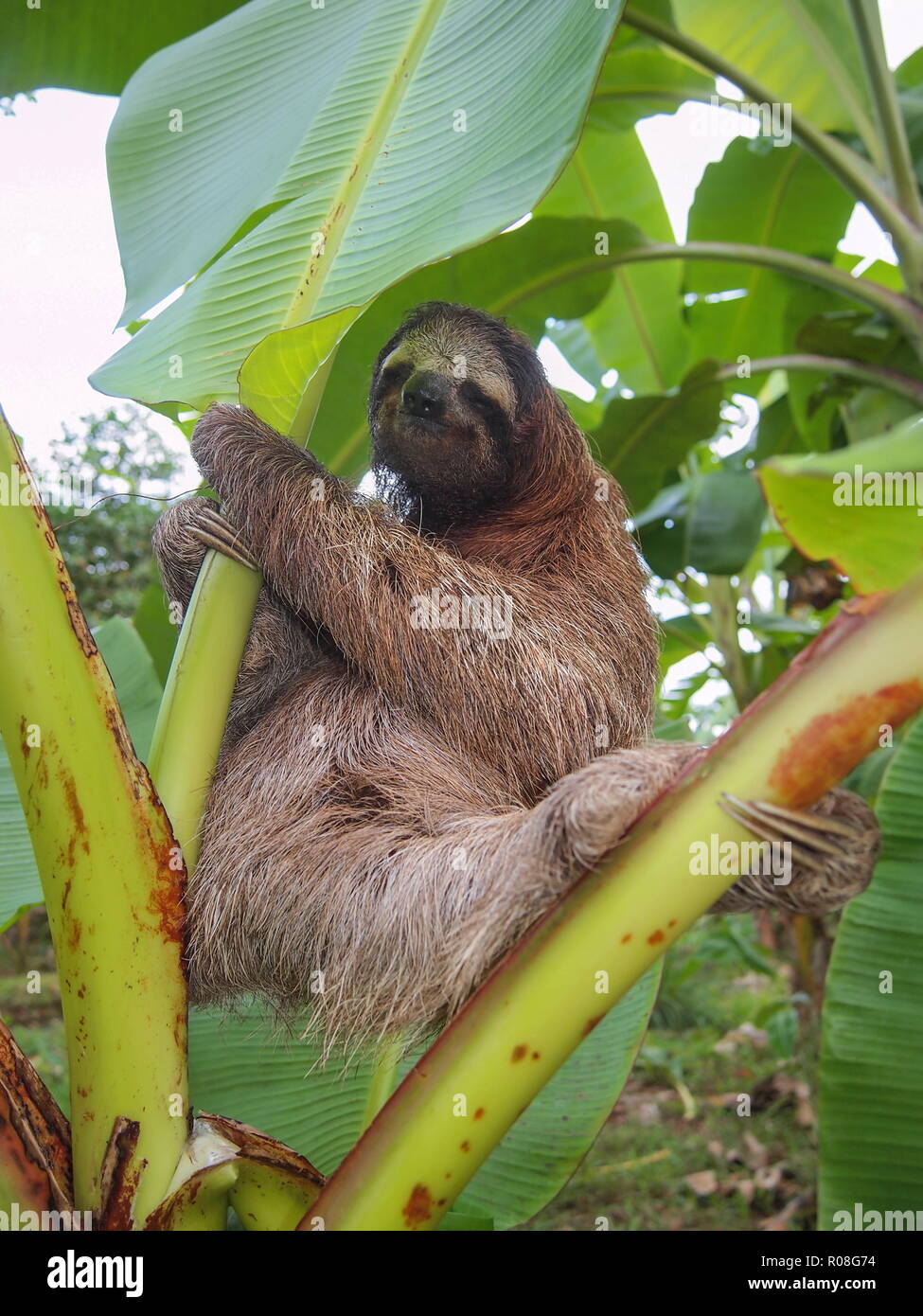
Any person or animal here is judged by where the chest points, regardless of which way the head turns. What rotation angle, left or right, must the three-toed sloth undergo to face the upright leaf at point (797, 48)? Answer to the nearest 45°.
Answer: approximately 180°

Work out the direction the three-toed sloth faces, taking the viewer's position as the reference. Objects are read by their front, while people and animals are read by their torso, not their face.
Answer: facing the viewer and to the left of the viewer

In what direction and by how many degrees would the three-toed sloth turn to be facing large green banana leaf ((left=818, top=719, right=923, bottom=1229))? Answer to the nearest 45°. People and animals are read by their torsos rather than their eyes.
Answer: approximately 135° to its left

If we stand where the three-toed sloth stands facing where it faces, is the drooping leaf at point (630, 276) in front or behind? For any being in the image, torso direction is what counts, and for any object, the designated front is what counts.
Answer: behind
